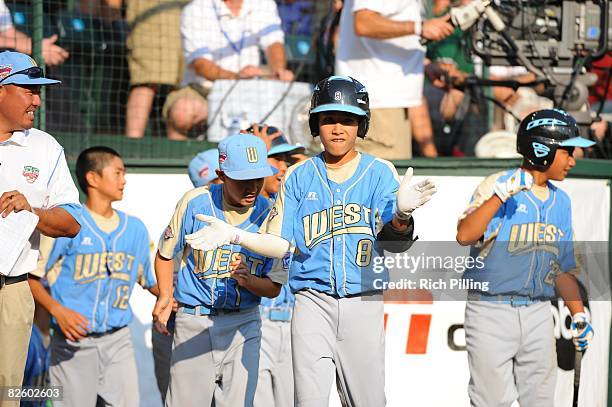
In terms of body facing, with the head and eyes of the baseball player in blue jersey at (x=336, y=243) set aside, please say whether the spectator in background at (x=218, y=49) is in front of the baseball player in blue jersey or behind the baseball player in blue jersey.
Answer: behind

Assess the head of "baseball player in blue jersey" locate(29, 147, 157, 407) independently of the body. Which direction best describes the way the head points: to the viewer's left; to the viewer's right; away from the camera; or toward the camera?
to the viewer's right

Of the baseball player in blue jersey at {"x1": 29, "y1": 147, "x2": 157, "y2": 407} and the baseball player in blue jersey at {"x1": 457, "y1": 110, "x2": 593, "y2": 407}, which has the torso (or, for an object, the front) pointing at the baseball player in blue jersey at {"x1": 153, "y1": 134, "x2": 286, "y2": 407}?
the baseball player in blue jersey at {"x1": 29, "y1": 147, "x2": 157, "y2": 407}

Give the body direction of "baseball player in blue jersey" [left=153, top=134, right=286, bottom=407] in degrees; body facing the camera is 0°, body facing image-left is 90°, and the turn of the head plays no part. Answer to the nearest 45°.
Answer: approximately 0°

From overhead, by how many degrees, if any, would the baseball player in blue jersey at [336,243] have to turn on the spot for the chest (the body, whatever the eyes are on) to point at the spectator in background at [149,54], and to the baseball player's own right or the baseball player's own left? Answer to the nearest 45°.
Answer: approximately 135° to the baseball player's own right

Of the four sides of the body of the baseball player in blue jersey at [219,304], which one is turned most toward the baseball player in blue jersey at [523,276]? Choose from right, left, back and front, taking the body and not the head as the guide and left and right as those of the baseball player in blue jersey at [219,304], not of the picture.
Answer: left
